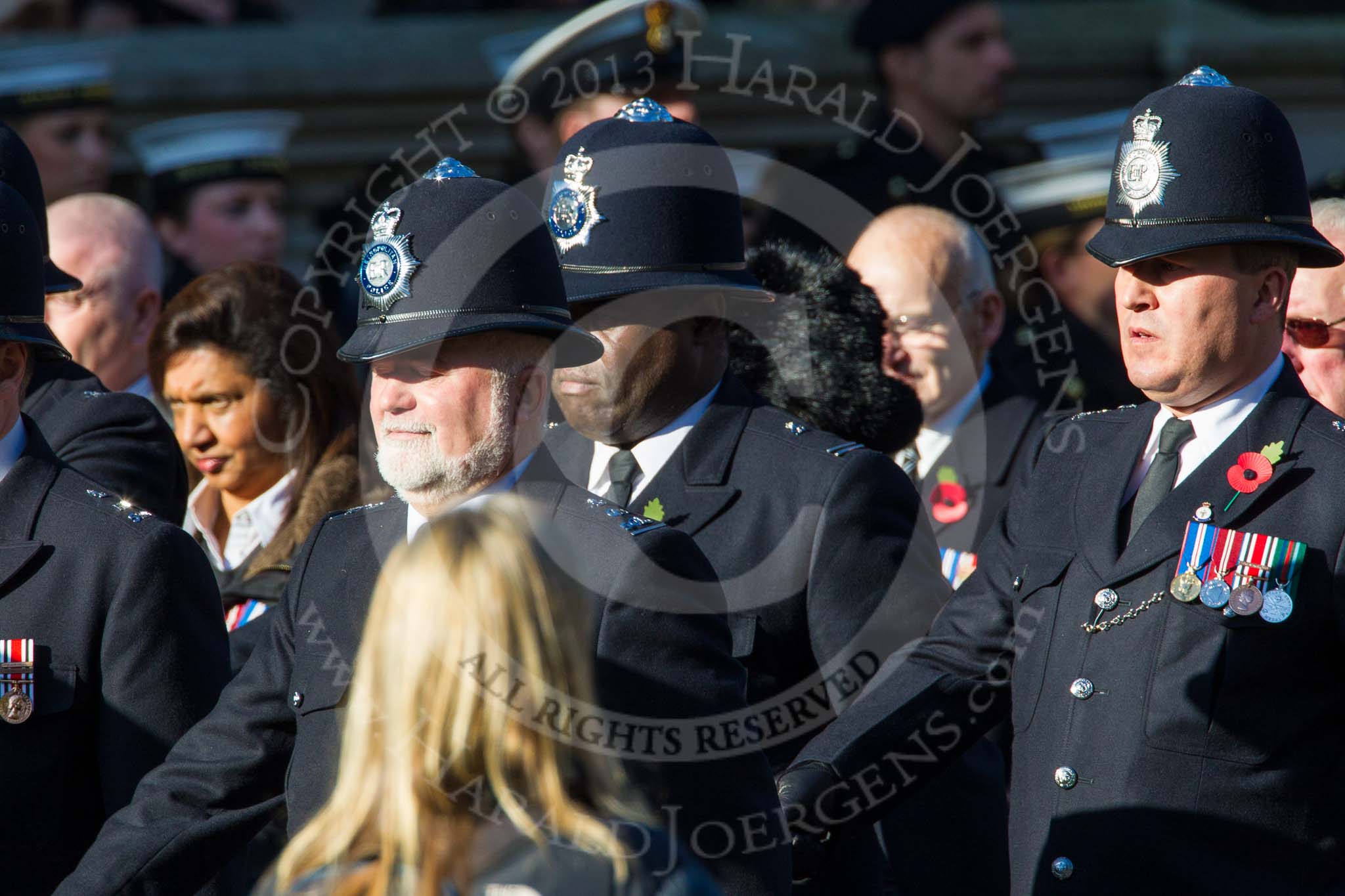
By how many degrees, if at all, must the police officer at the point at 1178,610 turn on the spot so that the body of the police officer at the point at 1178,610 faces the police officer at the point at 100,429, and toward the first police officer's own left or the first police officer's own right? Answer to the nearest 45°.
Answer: approximately 45° to the first police officer's own right

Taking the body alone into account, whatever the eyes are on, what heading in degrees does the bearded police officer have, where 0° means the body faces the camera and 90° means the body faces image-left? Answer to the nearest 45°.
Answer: approximately 45°

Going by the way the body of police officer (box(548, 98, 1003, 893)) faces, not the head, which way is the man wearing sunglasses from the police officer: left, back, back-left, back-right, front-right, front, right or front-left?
back-left

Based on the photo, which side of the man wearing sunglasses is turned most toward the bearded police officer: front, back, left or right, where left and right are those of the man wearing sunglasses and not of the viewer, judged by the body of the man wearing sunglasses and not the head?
front

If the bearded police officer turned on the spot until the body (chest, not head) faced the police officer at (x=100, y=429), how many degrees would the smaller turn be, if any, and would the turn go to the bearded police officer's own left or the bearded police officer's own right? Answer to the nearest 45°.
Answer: approximately 90° to the bearded police officer's own right

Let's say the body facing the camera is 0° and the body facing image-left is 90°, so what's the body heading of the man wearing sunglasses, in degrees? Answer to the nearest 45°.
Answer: approximately 45°

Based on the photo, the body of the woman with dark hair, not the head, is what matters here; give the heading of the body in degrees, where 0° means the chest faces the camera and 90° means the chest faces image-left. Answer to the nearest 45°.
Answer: approximately 45°

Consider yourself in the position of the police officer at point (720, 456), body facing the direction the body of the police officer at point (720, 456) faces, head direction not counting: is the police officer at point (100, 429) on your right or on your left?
on your right
